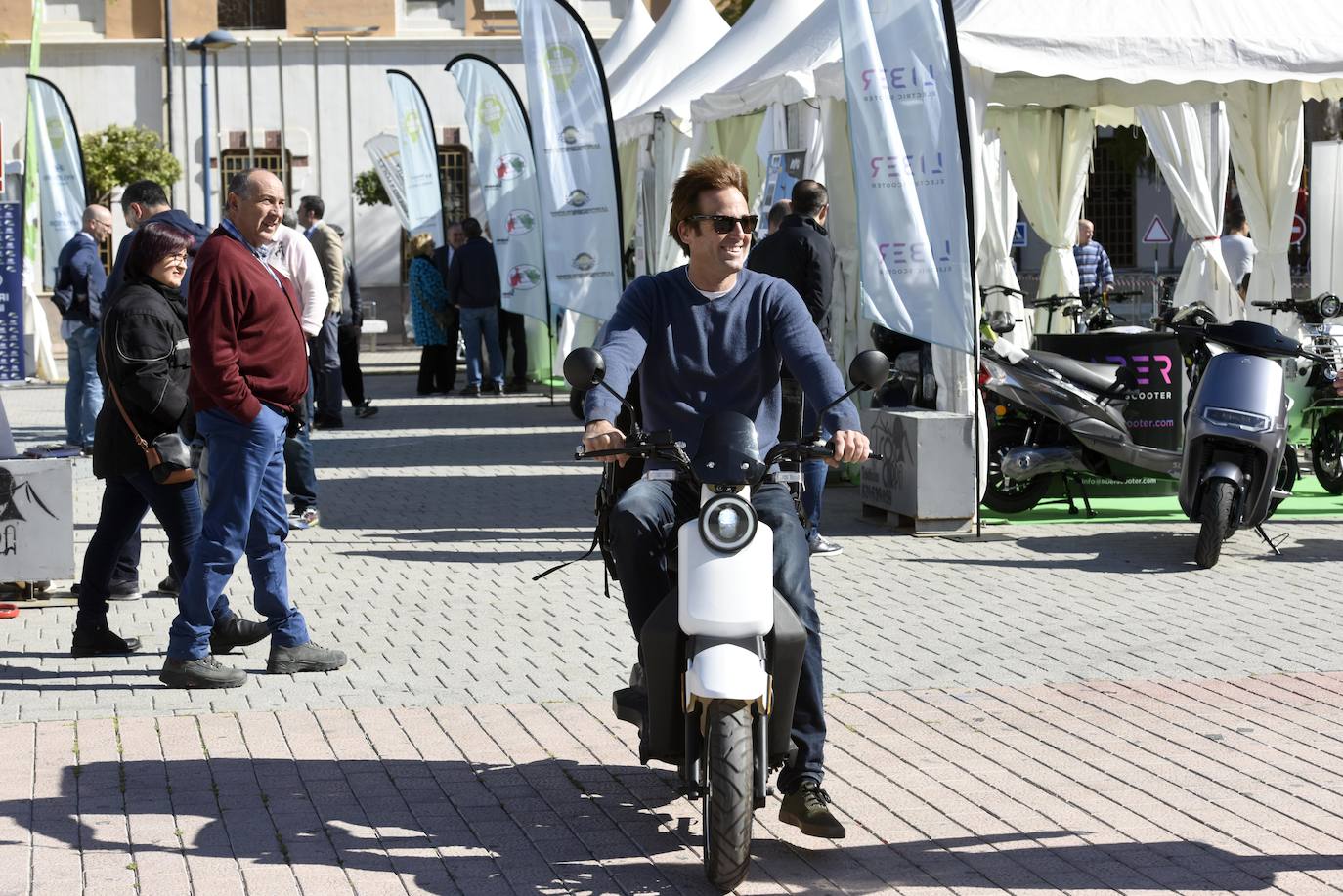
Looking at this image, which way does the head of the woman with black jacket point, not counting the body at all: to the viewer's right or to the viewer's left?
to the viewer's right

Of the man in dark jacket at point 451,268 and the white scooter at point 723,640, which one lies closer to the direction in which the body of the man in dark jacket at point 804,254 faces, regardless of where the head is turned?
the man in dark jacket

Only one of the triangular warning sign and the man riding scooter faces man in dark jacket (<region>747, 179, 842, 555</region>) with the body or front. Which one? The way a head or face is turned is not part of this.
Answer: the triangular warning sign

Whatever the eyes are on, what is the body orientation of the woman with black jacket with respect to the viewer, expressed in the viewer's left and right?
facing to the right of the viewer

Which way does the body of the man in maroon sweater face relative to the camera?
to the viewer's right

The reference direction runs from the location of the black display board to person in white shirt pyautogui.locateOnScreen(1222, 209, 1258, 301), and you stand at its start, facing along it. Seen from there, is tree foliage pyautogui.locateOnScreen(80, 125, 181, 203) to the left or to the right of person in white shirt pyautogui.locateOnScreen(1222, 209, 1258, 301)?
left

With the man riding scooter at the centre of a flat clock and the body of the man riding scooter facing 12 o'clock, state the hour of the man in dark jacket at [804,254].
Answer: The man in dark jacket is roughly at 6 o'clock from the man riding scooter.
